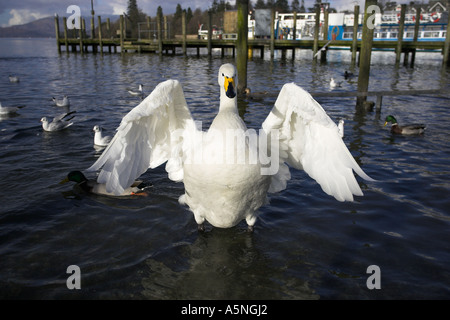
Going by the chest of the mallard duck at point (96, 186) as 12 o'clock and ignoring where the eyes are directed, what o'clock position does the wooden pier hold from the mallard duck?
The wooden pier is roughly at 4 o'clock from the mallard duck.

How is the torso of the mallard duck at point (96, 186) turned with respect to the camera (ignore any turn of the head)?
to the viewer's left

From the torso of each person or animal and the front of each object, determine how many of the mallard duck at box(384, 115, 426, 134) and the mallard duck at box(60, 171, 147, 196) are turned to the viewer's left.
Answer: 2

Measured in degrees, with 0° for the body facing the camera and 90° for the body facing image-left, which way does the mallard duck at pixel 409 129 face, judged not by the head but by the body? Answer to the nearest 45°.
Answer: approximately 90°

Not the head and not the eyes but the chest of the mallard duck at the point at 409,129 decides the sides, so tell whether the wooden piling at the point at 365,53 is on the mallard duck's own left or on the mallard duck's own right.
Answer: on the mallard duck's own right
